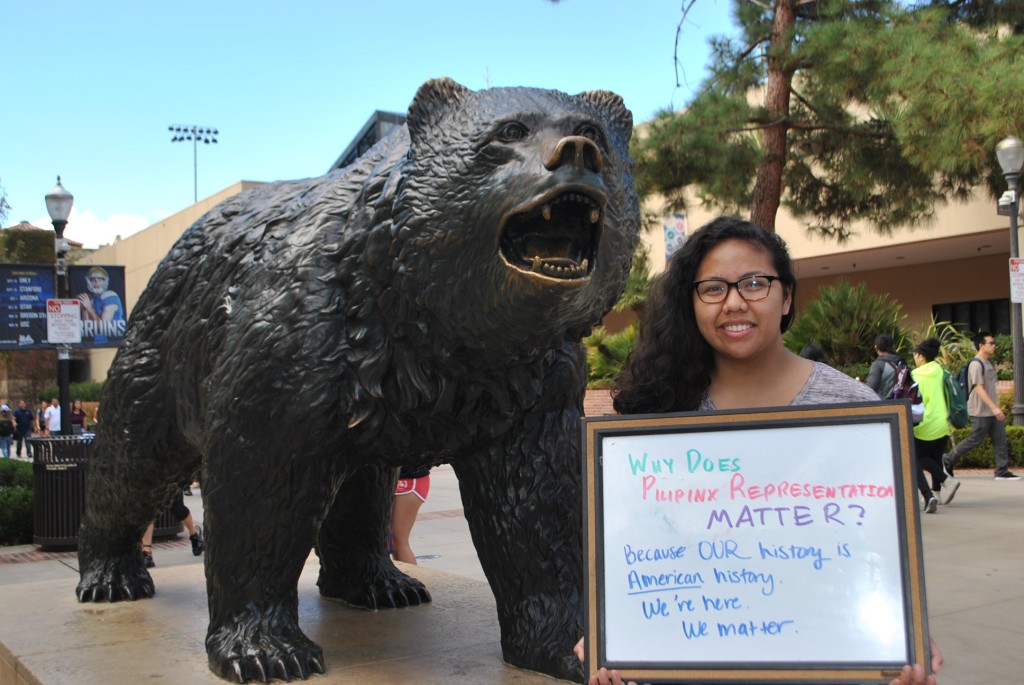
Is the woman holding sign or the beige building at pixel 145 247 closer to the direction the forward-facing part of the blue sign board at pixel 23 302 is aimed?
the woman holding sign

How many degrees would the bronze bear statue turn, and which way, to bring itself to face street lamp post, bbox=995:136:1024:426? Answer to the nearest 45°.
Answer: approximately 90° to its left

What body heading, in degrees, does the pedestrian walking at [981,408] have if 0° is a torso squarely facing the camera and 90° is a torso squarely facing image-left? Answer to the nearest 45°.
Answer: approximately 270°

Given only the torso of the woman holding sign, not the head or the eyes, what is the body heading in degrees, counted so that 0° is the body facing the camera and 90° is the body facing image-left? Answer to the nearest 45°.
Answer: approximately 0°

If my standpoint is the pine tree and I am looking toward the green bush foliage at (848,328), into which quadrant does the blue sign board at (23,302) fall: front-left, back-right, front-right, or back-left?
back-left

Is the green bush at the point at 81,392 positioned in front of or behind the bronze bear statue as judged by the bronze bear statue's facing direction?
behind

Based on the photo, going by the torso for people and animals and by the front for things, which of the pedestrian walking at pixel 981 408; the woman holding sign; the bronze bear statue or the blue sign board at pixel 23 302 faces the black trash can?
the blue sign board
